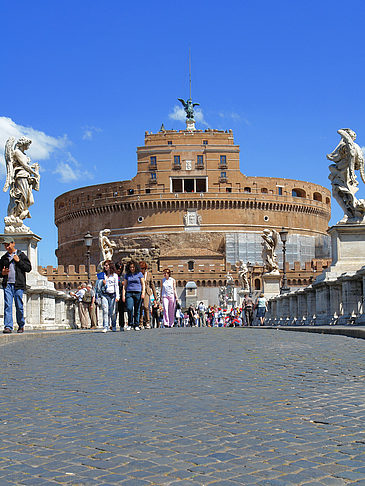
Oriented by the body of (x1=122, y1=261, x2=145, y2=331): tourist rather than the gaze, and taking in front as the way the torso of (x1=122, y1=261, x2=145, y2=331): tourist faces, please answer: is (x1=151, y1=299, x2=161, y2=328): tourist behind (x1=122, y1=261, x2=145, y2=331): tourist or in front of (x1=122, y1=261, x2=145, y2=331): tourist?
behind

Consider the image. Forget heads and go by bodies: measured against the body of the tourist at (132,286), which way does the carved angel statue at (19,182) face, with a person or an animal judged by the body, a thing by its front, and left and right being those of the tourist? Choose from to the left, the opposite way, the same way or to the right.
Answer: to the left

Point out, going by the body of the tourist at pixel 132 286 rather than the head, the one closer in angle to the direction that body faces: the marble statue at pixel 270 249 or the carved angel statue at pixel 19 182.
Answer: the carved angel statue

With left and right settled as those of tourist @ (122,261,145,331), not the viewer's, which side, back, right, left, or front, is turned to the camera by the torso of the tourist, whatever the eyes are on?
front

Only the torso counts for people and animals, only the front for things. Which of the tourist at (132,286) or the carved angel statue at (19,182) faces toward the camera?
the tourist

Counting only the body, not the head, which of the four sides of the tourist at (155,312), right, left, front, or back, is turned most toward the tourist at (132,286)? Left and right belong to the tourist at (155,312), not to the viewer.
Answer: front

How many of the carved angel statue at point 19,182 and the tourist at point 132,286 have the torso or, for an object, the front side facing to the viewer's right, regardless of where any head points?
1

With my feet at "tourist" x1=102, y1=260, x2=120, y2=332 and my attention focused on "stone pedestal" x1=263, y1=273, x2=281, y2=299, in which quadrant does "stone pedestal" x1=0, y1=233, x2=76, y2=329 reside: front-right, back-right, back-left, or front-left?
back-left

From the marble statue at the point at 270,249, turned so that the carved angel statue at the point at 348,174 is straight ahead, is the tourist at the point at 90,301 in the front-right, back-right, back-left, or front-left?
front-right

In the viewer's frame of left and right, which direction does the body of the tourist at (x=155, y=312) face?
facing the viewer

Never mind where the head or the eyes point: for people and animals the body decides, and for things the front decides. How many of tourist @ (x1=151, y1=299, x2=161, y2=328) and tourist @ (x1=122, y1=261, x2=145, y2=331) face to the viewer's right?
0

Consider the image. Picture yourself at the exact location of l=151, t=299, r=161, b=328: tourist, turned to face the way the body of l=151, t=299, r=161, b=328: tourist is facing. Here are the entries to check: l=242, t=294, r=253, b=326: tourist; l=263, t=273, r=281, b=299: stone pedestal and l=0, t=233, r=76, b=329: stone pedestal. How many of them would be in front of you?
1

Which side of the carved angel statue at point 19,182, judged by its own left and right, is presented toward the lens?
right
